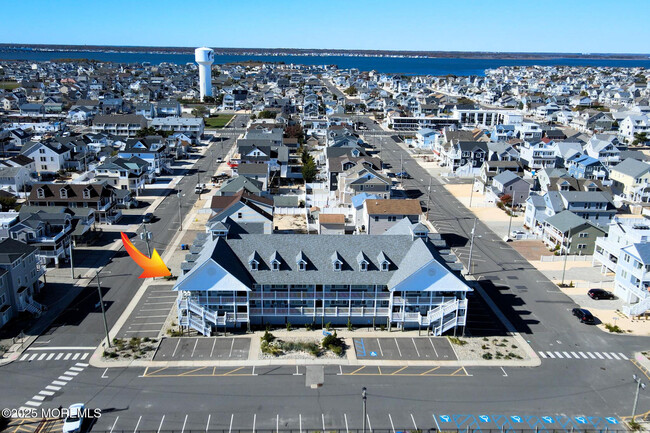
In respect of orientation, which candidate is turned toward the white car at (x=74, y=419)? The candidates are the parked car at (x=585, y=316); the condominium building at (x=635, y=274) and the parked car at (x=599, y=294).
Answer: the condominium building

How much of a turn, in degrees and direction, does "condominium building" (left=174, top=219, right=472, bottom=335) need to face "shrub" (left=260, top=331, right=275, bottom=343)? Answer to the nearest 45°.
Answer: approximately 45° to its right

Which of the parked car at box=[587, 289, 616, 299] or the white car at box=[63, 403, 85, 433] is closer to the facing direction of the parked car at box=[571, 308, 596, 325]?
the parked car

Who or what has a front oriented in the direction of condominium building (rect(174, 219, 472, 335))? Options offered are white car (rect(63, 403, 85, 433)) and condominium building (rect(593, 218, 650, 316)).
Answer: condominium building (rect(593, 218, 650, 316))

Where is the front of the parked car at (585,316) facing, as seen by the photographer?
facing away from the viewer and to the left of the viewer

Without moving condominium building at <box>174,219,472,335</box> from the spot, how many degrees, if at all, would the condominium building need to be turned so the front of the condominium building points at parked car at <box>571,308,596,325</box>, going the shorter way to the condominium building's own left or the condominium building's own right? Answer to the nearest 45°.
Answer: approximately 90° to the condominium building's own left

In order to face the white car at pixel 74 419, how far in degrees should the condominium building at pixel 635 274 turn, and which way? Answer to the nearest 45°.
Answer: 0° — it already faces it

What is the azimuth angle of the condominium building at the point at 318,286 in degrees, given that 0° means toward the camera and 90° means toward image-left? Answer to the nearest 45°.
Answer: approximately 0°

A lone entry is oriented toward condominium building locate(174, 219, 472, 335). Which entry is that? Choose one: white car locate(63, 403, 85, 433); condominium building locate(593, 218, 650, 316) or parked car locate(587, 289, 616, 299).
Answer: condominium building locate(593, 218, 650, 316)
